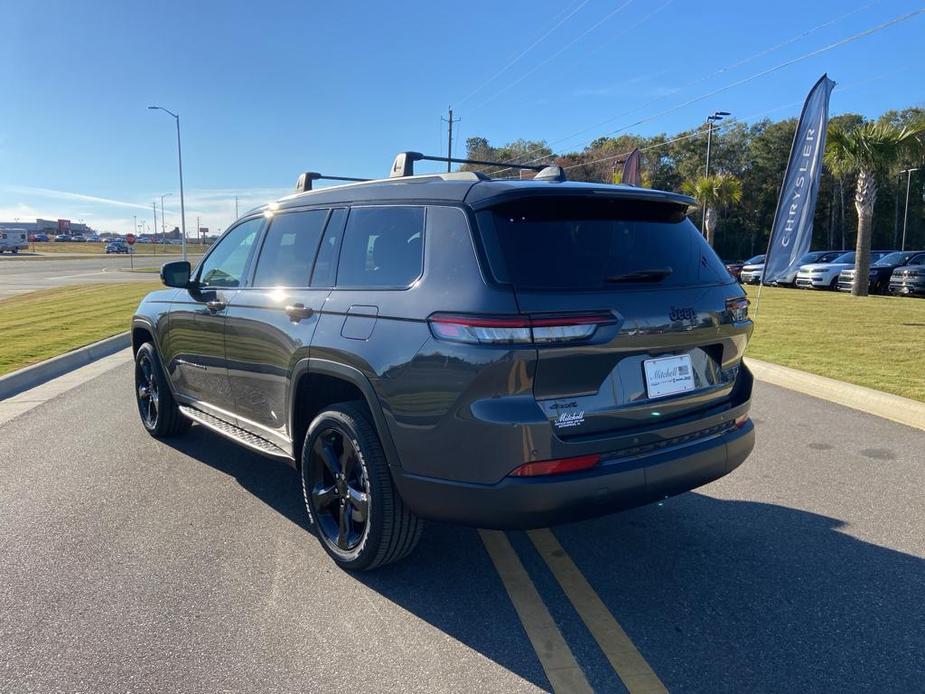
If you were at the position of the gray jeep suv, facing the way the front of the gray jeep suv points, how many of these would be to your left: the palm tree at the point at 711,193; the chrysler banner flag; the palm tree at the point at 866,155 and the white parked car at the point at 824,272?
0

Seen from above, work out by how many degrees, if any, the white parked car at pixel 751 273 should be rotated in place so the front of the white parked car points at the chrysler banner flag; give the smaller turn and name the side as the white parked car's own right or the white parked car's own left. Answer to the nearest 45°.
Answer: approximately 45° to the white parked car's own left

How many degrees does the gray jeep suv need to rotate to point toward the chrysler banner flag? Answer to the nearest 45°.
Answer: approximately 90° to its right

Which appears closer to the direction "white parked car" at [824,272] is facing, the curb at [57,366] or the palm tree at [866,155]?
the curb

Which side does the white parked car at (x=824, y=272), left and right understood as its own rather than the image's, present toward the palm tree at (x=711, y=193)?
right

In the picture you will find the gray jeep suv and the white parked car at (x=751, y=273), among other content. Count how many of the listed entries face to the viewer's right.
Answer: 0

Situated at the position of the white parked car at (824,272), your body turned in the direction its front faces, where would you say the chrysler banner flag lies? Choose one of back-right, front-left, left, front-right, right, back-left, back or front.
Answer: front-left

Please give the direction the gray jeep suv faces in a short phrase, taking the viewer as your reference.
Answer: facing away from the viewer and to the left of the viewer

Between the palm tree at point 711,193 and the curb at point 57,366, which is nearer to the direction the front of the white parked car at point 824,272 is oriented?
the curb

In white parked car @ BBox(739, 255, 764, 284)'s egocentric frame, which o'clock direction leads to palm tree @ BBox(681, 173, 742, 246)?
The palm tree is roughly at 4 o'clock from the white parked car.

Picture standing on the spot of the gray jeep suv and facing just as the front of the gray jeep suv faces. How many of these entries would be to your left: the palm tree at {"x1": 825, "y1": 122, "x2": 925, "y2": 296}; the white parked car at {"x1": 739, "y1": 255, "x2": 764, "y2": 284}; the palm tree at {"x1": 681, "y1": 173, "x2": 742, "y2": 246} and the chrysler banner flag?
0

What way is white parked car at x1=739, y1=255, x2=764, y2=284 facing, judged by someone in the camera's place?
facing the viewer and to the left of the viewer

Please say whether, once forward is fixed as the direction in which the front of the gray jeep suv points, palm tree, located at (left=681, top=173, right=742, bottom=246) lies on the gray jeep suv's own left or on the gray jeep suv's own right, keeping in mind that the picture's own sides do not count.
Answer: on the gray jeep suv's own right

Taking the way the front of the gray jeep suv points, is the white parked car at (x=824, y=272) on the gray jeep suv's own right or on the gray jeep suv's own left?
on the gray jeep suv's own right

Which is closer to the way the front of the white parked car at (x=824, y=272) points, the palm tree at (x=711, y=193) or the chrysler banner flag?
the chrysler banner flag

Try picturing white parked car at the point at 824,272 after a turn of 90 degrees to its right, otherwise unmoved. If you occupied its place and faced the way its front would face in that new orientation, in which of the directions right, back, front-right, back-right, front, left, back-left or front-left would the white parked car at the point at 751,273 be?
front

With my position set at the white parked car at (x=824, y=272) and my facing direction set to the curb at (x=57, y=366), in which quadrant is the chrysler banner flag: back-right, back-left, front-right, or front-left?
front-left
